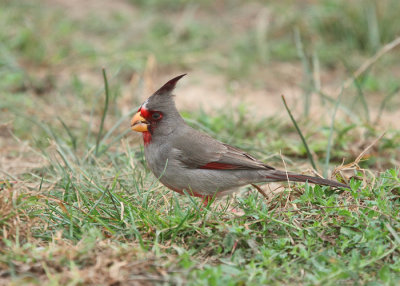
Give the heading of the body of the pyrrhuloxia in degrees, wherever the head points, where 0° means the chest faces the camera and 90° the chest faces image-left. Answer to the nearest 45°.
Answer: approximately 90°
